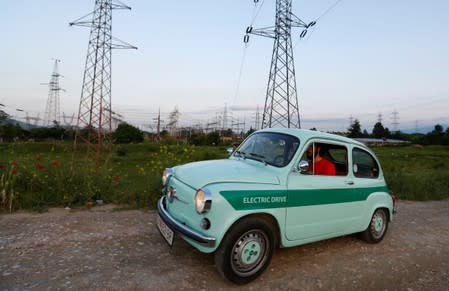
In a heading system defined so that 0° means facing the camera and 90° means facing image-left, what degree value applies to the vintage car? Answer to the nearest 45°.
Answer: approximately 45°

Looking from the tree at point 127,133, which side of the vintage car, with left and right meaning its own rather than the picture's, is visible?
right
